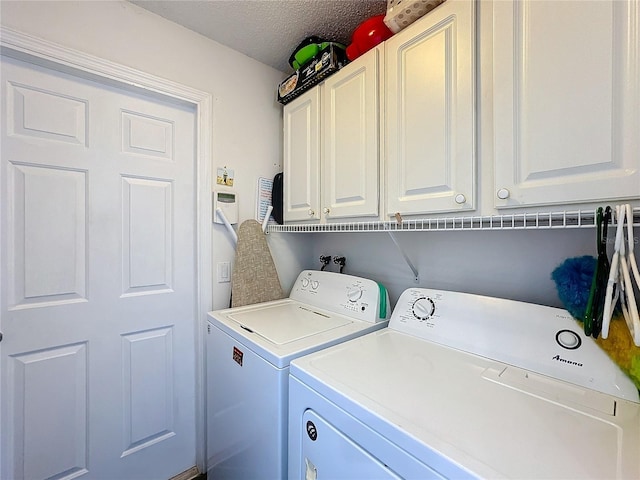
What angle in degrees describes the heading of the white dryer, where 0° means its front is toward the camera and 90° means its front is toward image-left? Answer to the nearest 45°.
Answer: approximately 45°

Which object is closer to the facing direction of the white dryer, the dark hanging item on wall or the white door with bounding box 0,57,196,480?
the white door

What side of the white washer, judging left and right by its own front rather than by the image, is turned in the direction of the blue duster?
left

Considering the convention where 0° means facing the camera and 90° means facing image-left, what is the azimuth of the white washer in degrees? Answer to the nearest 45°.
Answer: approximately 45°

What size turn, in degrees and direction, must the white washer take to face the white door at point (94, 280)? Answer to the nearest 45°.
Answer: approximately 45° to its right
